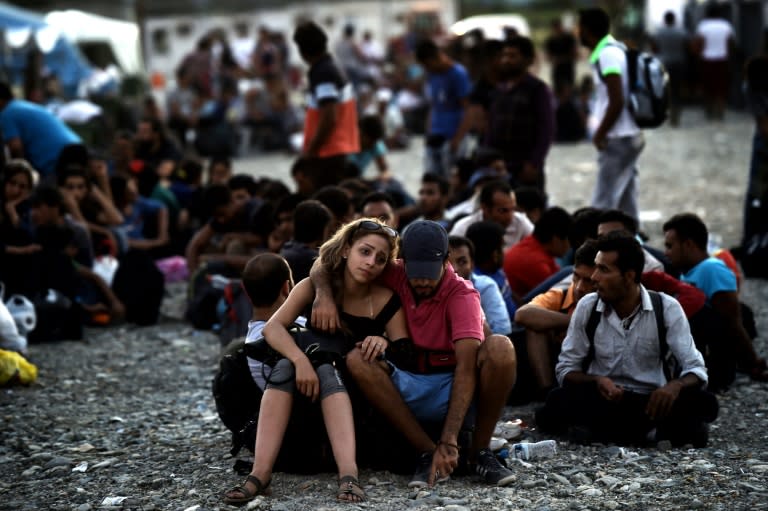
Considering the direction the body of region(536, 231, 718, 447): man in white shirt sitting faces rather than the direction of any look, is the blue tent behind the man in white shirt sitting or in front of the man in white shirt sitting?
behind

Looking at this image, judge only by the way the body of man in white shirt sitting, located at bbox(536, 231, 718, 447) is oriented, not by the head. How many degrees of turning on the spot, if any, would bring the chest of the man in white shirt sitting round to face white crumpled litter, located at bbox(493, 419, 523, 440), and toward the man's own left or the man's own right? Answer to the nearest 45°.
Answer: approximately 90° to the man's own right

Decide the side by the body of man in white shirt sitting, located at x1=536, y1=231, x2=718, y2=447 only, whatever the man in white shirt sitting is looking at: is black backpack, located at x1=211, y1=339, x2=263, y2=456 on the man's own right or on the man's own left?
on the man's own right

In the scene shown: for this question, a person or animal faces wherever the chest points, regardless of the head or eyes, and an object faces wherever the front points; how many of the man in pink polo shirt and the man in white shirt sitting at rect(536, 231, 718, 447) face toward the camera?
2

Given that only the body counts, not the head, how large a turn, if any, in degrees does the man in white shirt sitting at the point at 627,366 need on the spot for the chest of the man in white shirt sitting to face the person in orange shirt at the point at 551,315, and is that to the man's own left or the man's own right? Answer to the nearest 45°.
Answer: approximately 135° to the man's own right

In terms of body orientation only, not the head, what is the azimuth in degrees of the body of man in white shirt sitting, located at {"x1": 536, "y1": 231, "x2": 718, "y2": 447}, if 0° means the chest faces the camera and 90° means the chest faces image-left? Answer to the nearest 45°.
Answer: approximately 0°

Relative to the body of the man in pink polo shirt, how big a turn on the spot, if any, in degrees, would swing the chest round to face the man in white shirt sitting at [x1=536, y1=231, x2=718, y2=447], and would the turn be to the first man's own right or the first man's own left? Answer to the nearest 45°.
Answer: approximately 135° to the first man's own left

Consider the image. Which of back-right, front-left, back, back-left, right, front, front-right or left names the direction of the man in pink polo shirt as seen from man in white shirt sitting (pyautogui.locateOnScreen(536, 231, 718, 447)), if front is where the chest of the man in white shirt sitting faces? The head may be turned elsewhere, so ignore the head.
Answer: front-right

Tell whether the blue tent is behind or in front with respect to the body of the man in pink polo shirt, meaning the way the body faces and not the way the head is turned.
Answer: behind
